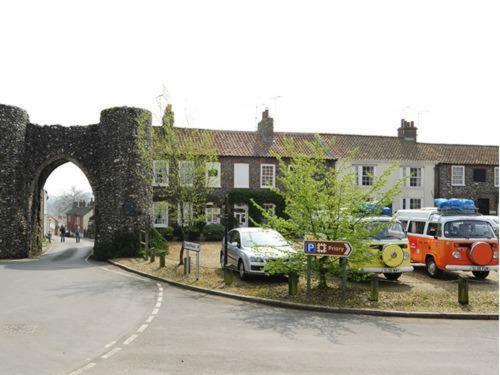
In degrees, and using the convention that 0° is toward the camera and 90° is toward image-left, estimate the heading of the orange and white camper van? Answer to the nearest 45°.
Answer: approximately 315°

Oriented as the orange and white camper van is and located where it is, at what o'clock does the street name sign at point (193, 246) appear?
The street name sign is roughly at 4 o'clock from the orange and white camper van.

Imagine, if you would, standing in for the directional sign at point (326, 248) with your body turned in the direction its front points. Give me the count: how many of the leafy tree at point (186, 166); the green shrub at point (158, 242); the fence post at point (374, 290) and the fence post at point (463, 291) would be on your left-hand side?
2

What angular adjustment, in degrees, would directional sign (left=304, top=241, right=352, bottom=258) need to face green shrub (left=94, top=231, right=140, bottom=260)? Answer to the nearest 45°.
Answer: approximately 135° to its right

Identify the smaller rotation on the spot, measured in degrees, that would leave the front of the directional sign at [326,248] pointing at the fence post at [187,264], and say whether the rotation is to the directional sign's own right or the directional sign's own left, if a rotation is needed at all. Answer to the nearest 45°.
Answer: approximately 135° to the directional sign's own right
